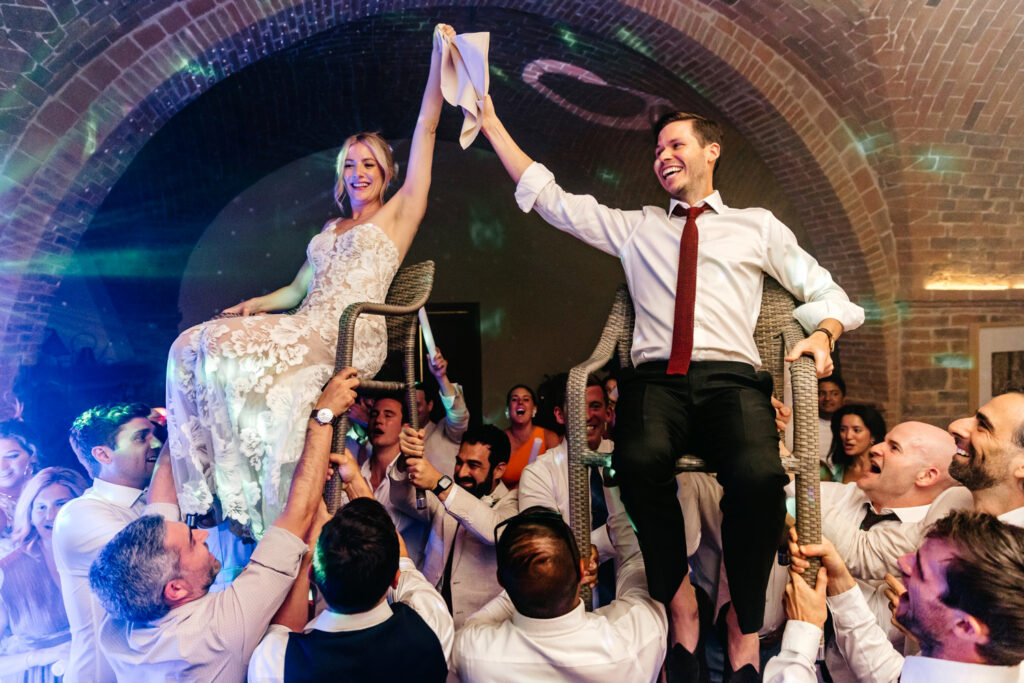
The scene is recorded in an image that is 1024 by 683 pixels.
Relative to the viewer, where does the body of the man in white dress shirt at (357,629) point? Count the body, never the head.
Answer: away from the camera

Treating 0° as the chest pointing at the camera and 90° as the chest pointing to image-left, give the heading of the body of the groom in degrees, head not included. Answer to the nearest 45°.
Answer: approximately 0°

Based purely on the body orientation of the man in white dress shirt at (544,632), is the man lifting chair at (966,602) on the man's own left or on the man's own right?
on the man's own right

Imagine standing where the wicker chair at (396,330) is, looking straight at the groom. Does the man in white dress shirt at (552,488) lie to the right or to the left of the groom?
left

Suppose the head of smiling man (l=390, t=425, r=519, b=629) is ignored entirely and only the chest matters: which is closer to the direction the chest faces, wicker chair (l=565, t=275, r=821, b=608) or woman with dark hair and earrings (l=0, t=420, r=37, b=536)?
the woman with dark hair and earrings

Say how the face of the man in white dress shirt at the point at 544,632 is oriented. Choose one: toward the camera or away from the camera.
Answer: away from the camera

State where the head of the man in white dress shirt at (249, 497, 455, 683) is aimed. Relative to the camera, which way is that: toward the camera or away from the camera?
away from the camera

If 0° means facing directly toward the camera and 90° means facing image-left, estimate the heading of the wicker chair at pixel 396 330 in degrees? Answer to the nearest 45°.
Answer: approximately 45°

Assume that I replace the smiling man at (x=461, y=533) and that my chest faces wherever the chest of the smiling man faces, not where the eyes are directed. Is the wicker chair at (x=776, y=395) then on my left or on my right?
on my left

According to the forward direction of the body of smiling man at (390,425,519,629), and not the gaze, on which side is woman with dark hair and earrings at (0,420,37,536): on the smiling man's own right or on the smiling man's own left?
on the smiling man's own right

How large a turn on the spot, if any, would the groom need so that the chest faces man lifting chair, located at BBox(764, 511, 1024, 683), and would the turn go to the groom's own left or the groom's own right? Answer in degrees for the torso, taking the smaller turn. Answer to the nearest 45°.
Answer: approximately 45° to the groom's own left
